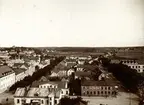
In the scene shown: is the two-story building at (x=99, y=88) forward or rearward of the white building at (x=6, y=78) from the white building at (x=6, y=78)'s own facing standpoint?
forward

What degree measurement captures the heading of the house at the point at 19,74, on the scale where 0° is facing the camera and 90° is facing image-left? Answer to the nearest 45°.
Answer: approximately 315°

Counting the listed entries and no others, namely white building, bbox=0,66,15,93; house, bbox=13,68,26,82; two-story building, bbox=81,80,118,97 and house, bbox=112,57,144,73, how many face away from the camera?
0

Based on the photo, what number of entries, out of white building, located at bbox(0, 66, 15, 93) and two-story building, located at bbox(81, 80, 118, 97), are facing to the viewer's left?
0

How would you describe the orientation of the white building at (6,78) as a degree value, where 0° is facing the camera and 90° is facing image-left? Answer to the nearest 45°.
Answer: approximately 315°

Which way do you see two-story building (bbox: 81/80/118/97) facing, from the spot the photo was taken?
facing the viewer

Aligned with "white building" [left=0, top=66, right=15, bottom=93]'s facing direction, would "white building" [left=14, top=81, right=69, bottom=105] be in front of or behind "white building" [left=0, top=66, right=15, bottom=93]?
in front

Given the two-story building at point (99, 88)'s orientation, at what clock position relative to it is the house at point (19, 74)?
The house is roughly at 3 o'clock from the two-story building.
